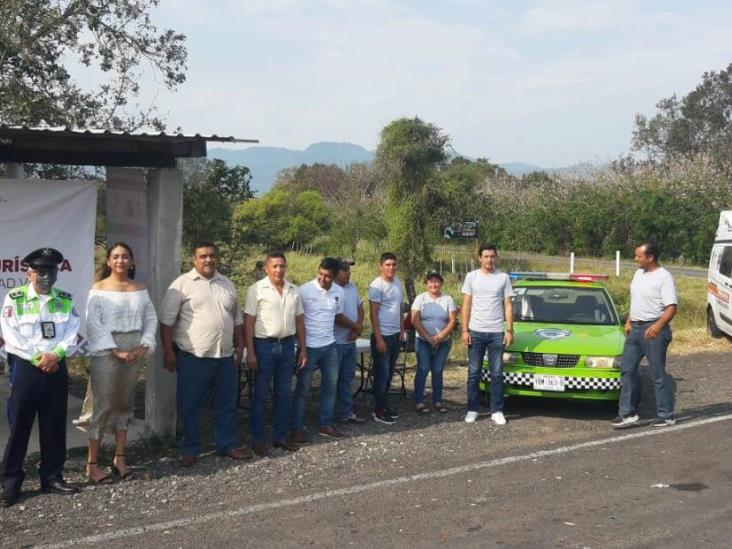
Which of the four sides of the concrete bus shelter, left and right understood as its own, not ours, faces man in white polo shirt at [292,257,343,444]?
left

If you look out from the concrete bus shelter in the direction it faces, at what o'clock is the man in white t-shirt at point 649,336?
The man in white t-shirt is roughly at 9 o'clock from the concrete bus shelter.

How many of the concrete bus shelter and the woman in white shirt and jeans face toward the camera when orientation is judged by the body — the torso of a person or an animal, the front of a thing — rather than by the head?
2

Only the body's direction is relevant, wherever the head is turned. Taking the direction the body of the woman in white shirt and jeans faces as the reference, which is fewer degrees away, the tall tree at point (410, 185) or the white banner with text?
the white banner with text

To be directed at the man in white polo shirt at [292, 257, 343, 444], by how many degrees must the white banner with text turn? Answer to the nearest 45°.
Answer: approximately 90° to its left

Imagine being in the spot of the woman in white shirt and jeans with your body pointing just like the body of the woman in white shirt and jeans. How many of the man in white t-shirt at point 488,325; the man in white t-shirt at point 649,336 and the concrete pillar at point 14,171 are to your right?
1

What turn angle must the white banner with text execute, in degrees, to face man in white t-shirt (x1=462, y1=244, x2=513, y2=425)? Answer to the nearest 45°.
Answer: approximately 90° to its left

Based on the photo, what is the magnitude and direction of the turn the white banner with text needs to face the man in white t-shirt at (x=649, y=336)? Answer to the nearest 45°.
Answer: approximately 90° to its left
